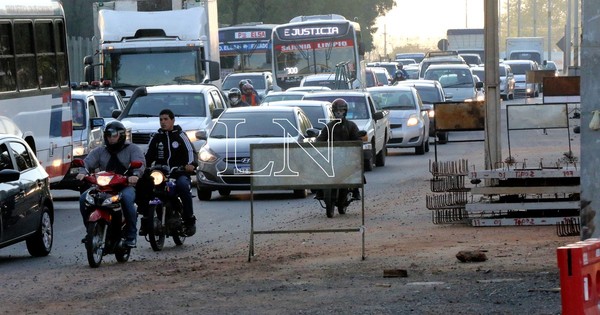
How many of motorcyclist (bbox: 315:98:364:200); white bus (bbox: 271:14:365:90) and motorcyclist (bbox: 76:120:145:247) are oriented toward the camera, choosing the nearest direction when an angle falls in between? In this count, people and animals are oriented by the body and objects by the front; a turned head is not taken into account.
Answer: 3

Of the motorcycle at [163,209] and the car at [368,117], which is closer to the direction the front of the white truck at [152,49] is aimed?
the motorcycle

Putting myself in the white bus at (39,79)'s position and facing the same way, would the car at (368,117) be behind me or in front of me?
behind

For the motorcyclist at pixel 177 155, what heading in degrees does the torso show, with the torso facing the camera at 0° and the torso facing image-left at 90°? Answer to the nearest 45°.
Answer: approximately 0°

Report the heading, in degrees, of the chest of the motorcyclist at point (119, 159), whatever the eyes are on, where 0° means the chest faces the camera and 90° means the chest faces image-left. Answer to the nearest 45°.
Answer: approximately 0°
